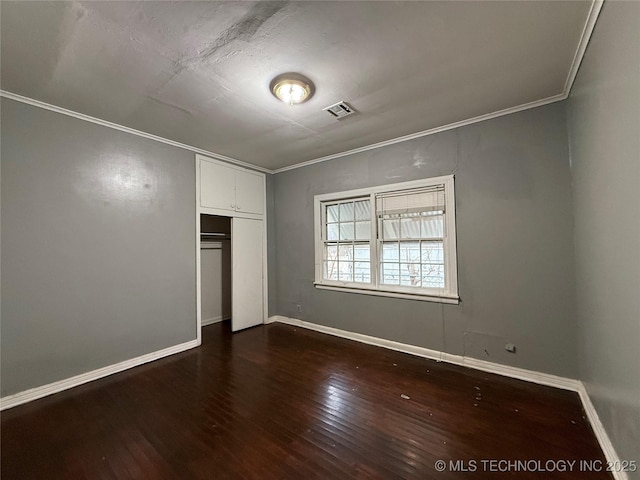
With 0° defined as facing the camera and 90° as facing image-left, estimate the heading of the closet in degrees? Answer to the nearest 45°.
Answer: approximately 315°

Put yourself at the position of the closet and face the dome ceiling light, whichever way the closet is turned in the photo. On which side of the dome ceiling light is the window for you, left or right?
left
